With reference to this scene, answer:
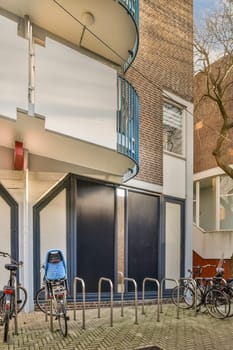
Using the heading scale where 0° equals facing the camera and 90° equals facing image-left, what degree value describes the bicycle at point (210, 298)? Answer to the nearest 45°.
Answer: approximately 135°
